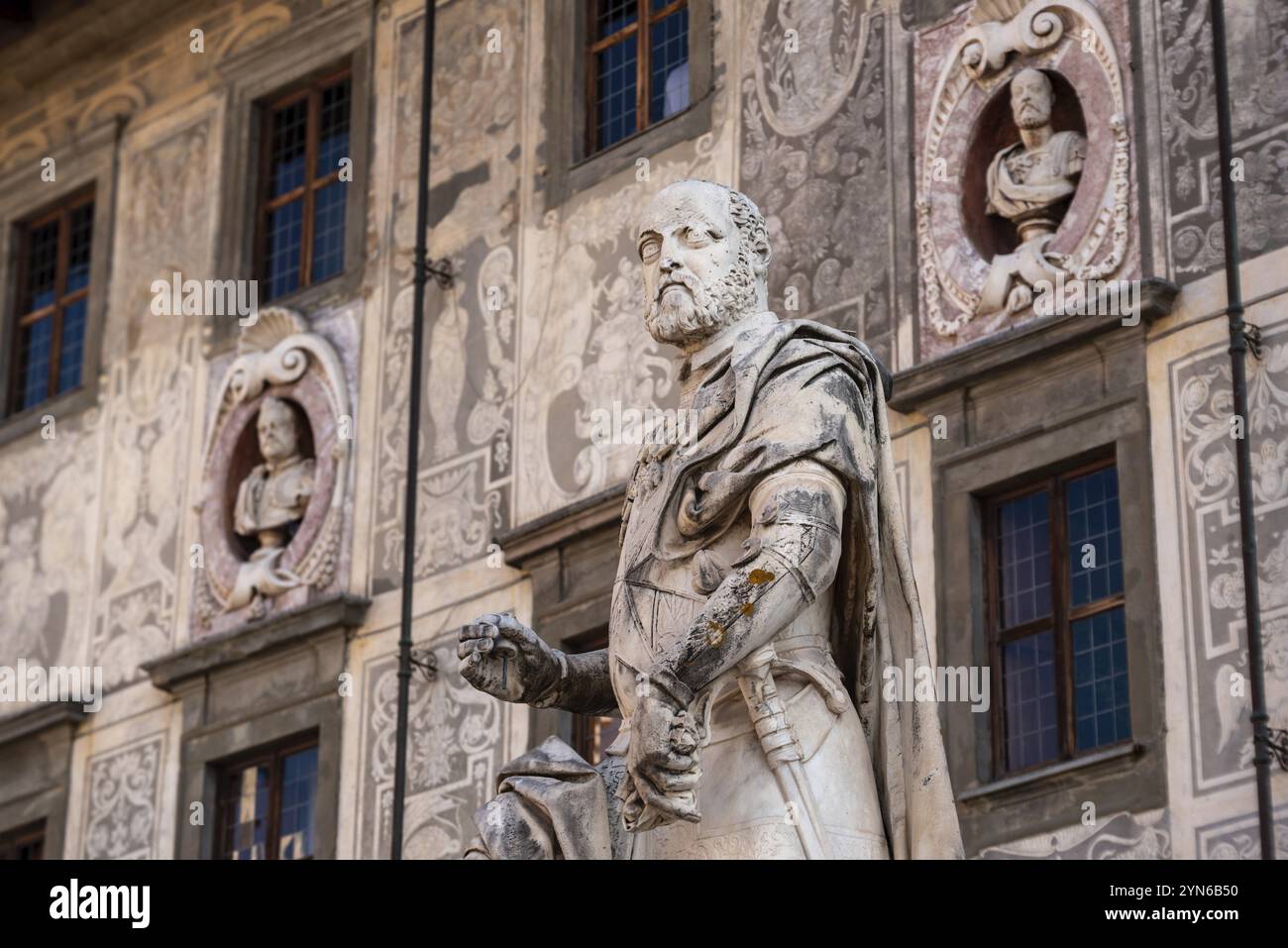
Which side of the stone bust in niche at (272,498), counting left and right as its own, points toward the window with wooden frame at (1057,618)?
left

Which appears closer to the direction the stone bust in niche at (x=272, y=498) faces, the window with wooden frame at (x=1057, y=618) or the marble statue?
the marble statue

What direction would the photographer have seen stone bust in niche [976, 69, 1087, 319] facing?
facing the viewer and to the left of the viewer

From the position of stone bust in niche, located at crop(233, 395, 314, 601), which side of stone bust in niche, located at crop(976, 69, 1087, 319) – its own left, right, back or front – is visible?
right

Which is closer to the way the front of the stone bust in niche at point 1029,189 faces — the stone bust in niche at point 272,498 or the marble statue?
the marble statue

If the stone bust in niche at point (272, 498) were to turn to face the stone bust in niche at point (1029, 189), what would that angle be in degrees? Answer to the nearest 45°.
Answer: approximately 90° to its left

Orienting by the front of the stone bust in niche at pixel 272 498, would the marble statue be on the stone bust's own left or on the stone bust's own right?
on the stone bust's own left
